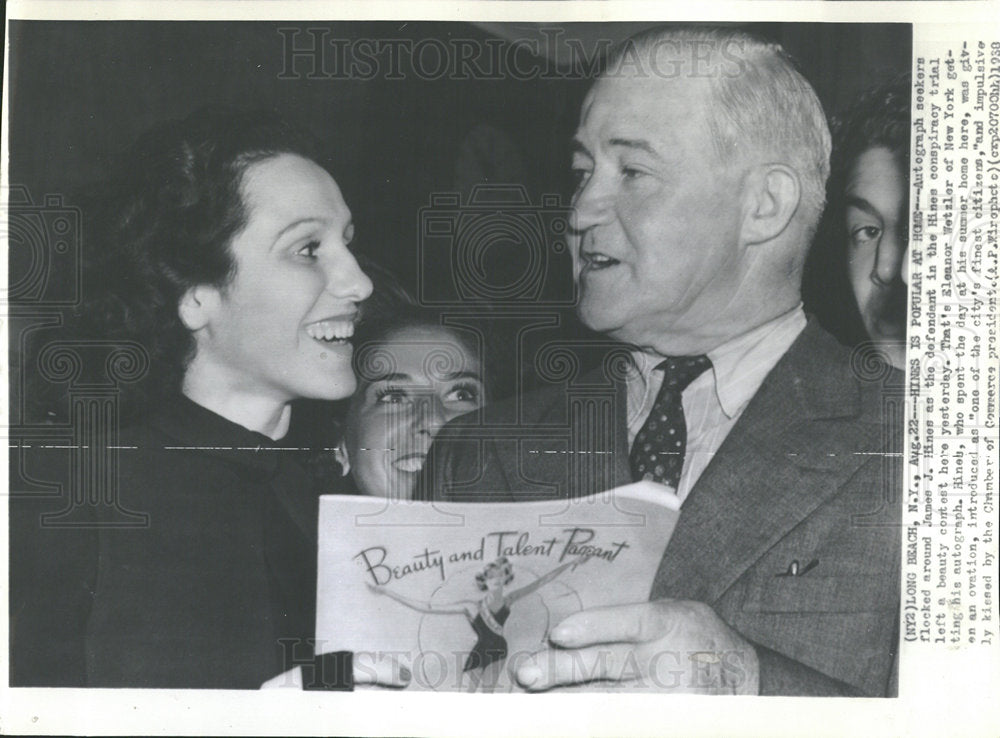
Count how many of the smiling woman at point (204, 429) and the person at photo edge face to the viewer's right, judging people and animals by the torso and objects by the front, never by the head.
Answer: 1

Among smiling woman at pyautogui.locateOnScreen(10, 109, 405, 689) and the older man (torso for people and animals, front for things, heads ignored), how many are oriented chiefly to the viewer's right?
1

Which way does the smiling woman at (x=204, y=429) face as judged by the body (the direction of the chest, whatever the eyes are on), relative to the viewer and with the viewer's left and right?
facing to the right of the viewer

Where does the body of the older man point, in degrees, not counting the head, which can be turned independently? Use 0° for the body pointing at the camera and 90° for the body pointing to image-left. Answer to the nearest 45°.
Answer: approximately 45°

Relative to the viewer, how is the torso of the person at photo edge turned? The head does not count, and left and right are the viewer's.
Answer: facing the viewer
